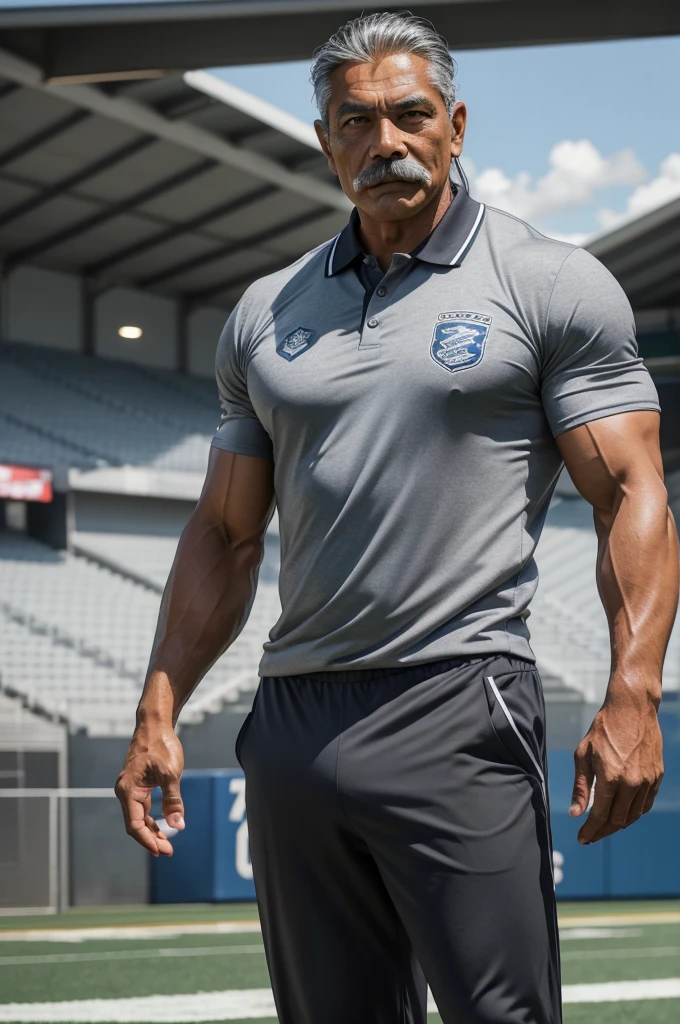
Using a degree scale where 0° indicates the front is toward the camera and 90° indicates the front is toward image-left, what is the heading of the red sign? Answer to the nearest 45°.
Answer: approximately 0°

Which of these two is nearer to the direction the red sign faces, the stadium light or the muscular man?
the muscular man

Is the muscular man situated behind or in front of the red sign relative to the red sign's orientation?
in front

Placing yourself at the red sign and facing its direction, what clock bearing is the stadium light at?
The stadium light is roughly at 7 o'clock from the red sign.
